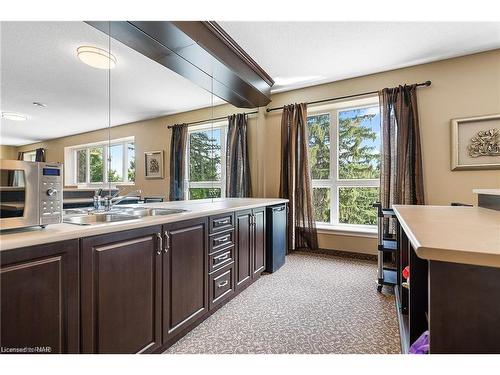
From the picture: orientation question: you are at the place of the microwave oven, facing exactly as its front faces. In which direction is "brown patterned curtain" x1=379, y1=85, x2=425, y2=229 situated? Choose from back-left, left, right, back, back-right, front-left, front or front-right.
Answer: front-left

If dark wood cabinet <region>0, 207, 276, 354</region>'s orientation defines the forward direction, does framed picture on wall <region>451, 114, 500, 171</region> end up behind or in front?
in front

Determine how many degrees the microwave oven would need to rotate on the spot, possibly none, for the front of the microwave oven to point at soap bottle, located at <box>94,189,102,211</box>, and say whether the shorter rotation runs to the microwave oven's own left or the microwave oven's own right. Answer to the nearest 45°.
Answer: approximately 90° to the microwave oven's own left

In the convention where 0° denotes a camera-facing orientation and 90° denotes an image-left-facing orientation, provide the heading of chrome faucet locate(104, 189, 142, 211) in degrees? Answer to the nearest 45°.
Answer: approximately 270°

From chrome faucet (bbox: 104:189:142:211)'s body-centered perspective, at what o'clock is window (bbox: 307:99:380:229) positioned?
The window is roughly at 12 o'clock from the chrome faucet.

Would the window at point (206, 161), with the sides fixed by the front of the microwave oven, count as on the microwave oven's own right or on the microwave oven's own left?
on the microwave oven's own left

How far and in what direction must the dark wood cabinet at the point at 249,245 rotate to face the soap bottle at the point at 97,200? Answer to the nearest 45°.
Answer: approximately 90° to its right
